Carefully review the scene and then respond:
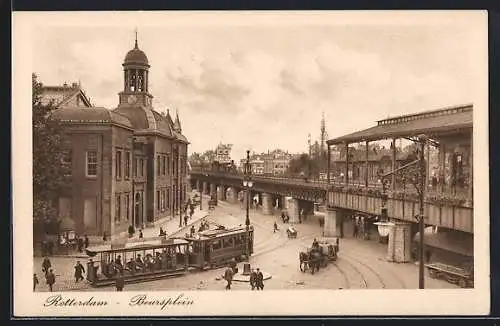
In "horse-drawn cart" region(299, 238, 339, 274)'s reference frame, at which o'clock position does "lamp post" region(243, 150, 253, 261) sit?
The lamp post is roughly at 2 o'clock from the horse-drawn cart.

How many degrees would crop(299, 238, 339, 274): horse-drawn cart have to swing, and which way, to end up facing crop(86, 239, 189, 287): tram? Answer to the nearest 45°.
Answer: approximately 45° to its right

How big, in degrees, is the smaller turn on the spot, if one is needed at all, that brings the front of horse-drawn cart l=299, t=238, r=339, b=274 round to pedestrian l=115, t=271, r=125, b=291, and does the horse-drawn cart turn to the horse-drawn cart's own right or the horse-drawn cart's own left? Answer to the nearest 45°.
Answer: approximately 45° to the horse-drawn cart's own right

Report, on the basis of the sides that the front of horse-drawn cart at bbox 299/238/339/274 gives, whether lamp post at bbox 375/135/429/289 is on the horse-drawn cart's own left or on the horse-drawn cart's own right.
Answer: on the horse-drawn cart's own left
